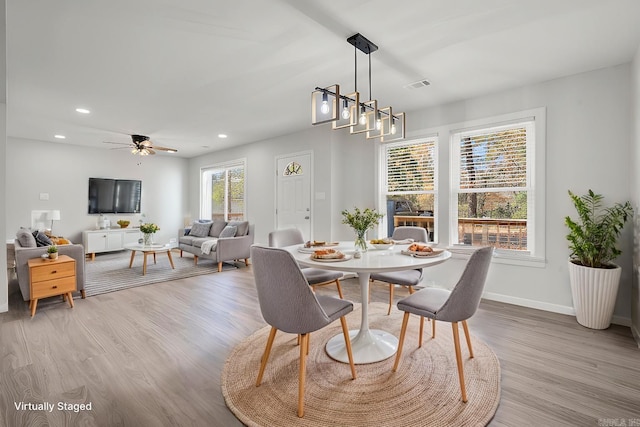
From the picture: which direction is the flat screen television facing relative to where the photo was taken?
toward the camera

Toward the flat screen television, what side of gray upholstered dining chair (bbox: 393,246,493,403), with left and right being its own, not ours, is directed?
front

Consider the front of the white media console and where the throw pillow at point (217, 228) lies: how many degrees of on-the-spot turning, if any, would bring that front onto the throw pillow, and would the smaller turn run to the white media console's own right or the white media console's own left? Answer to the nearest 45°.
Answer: approximately 45° to the white media console's own left

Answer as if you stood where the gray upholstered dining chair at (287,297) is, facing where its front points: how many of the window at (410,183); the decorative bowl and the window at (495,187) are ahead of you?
3

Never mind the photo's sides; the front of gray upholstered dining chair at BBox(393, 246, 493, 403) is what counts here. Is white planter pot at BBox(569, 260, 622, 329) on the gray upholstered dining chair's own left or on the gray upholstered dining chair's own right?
on the gray upholstered dining chair's own right

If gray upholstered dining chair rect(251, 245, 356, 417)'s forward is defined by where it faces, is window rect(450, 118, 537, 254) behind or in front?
in front

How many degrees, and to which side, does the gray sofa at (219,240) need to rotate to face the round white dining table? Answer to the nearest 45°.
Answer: approximately 45° to its left

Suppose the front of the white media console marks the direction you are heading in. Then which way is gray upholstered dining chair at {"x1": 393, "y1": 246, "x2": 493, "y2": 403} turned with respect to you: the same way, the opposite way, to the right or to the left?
the opposite way

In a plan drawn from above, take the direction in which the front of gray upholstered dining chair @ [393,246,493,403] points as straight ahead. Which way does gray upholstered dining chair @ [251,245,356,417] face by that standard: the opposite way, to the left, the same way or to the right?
to the right

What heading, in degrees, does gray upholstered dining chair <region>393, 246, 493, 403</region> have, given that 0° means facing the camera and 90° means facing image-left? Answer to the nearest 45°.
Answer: approximately 135°

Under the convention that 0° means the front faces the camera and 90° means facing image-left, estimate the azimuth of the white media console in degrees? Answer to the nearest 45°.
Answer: approximately 0°

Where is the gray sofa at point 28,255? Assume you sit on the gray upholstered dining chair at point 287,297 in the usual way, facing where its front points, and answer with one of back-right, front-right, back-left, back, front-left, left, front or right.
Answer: left

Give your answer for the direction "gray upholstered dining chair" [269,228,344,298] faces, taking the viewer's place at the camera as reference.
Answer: facing the viewer and to the right of the viewer

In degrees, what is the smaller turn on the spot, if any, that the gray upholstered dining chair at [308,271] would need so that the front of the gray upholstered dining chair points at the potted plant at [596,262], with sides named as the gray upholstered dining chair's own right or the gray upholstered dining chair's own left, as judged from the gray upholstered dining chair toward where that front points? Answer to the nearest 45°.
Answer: approximately 45° to the gray upholstered dining chair's own left

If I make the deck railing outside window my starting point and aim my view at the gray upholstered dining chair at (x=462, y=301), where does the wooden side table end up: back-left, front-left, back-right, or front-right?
front-right

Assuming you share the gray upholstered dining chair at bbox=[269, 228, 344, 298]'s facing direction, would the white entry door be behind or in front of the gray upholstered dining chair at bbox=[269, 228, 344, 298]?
behind

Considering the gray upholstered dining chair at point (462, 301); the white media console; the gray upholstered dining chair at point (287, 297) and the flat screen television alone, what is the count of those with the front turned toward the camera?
2

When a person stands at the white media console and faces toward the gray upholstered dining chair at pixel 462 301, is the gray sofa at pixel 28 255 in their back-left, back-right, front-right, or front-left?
front-right

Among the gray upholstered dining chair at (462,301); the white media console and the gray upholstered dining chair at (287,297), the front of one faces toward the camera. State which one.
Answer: the white media console

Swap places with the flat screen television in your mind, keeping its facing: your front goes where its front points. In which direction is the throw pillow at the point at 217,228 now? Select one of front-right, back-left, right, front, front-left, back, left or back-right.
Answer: front-left
